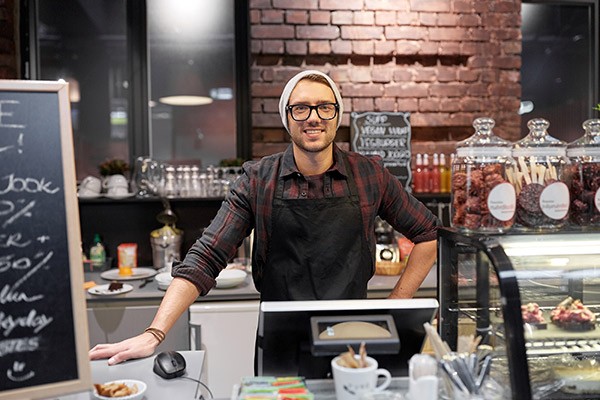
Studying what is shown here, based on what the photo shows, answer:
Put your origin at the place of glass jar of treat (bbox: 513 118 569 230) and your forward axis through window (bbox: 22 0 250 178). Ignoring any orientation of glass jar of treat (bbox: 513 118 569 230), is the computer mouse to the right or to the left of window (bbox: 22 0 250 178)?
left

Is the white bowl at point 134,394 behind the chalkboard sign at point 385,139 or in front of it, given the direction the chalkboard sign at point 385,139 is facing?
in front

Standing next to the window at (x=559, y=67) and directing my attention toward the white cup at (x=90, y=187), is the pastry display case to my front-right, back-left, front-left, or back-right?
front-left

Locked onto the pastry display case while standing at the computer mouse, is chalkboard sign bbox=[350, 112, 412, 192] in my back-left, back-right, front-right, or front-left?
front-left

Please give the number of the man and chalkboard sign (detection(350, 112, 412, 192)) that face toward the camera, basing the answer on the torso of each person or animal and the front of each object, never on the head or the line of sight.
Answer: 2

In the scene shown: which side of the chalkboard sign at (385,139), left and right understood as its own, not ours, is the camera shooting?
front

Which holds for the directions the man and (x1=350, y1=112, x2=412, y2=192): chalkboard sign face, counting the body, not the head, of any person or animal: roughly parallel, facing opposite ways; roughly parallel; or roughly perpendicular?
roughly parallel
